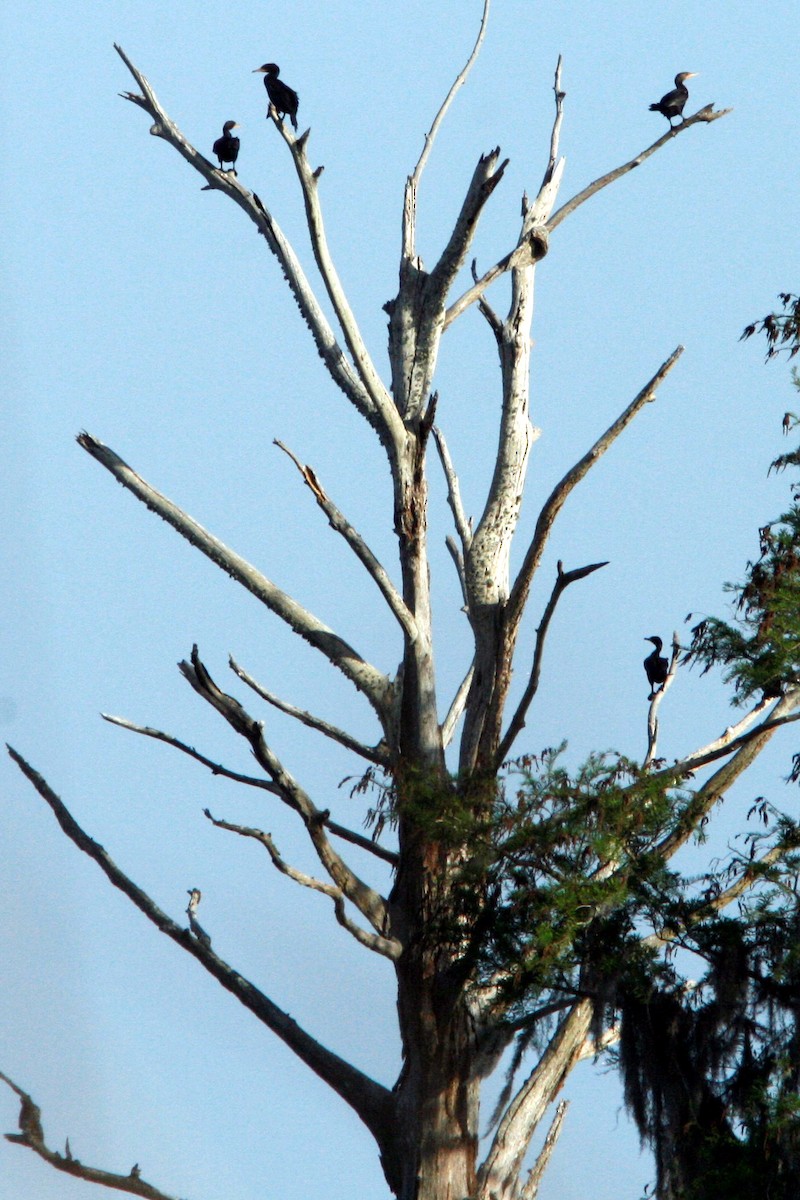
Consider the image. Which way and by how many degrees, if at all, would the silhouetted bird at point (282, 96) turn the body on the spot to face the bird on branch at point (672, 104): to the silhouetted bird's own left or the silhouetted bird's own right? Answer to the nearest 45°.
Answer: approximately 180°

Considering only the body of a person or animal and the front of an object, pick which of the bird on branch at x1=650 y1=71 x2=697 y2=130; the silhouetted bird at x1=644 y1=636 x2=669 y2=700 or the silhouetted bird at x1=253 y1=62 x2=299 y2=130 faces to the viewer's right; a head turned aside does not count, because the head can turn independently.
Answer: the bird on branch

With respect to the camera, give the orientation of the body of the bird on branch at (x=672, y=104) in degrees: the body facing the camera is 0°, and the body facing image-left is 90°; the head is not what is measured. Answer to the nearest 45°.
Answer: approximately 270°

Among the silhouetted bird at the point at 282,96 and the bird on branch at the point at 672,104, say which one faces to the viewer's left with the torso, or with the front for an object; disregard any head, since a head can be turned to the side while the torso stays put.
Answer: the silhouetted bird

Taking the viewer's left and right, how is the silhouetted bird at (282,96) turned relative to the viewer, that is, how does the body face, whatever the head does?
facing to the left of the viewer

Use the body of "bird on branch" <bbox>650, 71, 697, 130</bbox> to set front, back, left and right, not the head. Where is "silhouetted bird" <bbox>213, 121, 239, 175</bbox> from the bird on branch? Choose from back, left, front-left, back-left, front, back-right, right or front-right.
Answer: back

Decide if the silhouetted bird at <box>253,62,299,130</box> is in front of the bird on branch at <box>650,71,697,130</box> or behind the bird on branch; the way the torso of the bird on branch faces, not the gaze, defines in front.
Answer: behind
